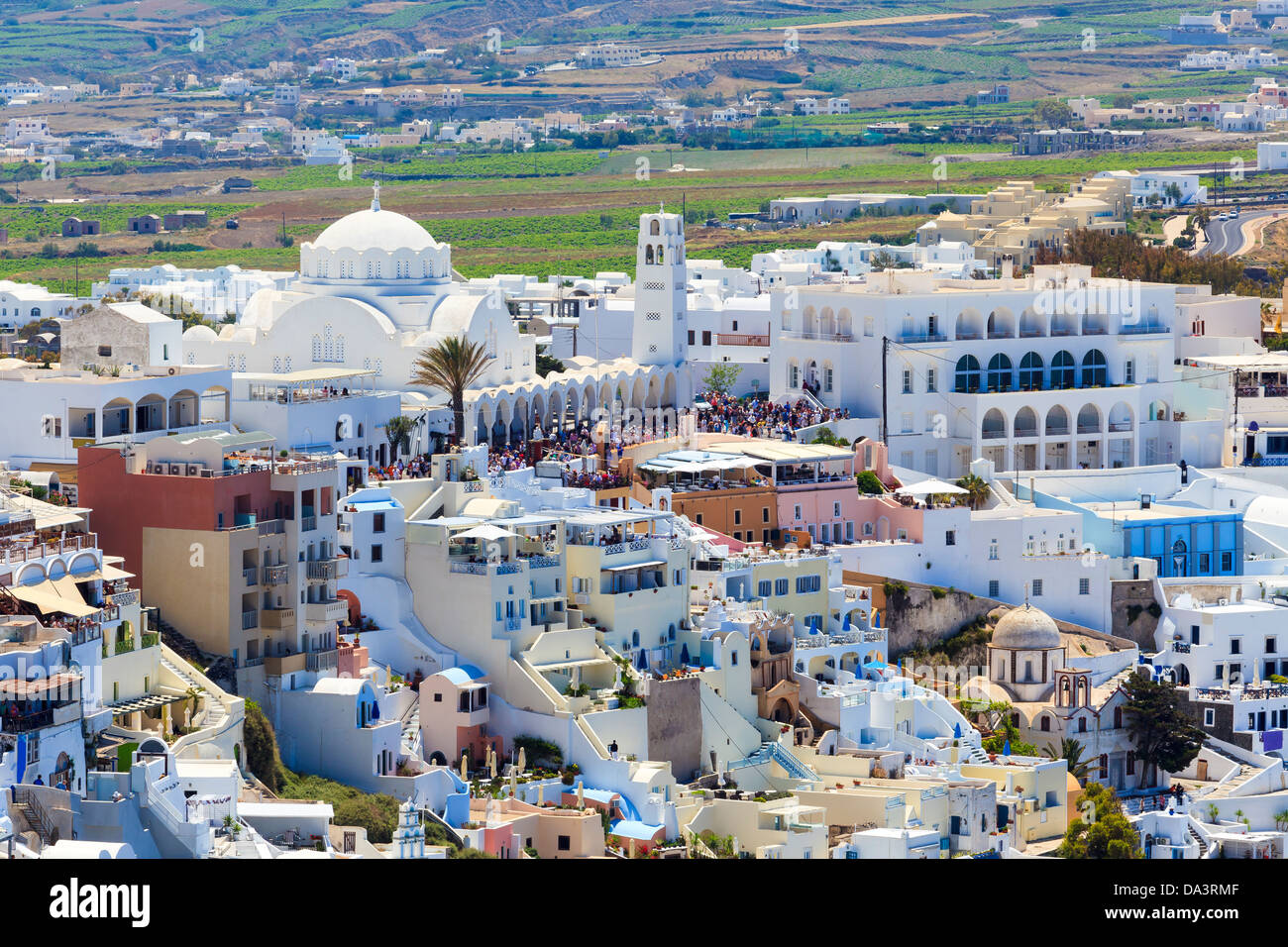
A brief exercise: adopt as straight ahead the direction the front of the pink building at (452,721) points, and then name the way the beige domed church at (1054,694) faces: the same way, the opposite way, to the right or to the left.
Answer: the same way

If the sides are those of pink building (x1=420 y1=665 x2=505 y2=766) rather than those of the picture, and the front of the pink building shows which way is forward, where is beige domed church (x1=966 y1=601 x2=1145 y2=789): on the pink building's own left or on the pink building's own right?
on the pink building's own left

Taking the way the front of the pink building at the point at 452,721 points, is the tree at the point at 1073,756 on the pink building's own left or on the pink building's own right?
on the pink building's own left

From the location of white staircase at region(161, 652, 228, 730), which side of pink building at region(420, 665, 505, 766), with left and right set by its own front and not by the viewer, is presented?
right

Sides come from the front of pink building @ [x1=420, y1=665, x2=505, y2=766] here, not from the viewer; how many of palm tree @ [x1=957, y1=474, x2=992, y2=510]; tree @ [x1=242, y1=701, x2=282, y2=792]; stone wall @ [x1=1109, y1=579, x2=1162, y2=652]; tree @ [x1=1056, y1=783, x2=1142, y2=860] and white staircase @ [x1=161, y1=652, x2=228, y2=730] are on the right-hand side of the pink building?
2

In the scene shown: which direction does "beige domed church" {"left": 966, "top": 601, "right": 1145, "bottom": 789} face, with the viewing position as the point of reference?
facing the viewer and to the right of the viewer

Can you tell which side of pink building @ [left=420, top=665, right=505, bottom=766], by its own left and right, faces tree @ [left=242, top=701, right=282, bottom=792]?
right

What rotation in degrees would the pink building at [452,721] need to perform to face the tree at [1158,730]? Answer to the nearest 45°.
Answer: approximately 90° to its left

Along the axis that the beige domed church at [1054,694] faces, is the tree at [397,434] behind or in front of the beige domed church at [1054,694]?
behind

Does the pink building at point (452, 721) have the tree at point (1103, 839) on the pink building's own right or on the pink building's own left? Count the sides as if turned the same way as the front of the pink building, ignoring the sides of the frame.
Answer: on the pink building's own left

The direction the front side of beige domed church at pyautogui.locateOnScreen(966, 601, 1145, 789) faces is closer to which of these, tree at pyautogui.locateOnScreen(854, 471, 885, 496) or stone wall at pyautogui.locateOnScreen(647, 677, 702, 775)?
the stone wall

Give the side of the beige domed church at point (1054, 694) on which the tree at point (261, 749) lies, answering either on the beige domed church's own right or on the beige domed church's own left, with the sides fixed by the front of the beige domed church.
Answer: on the beige domed church's own right

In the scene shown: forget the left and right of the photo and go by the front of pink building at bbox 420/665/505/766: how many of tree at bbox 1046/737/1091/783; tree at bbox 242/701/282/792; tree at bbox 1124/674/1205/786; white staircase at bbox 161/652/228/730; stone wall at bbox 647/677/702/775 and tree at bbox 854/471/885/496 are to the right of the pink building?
2

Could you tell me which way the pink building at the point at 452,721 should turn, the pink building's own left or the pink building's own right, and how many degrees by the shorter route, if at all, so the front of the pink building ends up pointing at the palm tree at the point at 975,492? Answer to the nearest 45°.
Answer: approximately 90° to the pink building's own left

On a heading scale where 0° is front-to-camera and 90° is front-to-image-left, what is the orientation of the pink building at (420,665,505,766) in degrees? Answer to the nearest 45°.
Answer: approximately 315°

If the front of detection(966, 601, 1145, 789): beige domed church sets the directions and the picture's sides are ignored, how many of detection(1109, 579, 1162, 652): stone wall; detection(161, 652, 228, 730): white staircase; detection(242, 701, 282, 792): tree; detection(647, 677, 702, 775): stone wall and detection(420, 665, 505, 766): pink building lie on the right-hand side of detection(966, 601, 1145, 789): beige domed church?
4
